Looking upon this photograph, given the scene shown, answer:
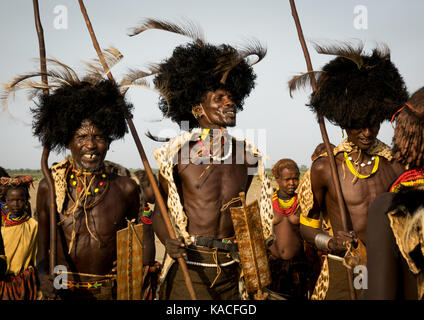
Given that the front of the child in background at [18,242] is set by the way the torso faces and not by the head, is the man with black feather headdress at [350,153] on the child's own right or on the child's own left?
on the child's own left

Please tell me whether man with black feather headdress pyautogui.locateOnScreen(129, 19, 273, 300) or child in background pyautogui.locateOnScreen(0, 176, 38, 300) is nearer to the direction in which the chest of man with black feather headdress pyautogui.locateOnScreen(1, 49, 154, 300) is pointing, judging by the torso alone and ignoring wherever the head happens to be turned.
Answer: the man with black feather headdress

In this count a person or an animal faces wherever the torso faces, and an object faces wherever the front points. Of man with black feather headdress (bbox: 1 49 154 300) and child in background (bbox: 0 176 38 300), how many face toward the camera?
2

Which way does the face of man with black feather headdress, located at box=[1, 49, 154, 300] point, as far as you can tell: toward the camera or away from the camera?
toward the camera

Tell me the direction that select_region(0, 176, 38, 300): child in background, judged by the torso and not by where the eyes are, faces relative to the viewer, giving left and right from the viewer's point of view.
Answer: facing the viewer

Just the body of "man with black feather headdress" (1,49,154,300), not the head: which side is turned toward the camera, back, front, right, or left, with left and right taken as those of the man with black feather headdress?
front

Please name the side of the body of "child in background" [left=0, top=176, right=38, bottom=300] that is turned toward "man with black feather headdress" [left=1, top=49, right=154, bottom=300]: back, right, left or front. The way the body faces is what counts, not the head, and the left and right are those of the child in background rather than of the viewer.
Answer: front

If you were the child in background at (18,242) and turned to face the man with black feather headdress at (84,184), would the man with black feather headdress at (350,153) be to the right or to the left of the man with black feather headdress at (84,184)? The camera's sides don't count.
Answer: left

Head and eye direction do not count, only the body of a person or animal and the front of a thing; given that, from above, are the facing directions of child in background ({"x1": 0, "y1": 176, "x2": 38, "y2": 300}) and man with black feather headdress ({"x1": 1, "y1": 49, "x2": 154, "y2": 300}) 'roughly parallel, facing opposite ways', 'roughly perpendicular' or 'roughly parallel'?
roughly parallel

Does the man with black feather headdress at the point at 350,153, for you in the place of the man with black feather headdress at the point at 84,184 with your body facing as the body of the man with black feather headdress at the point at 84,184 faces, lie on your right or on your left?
on your left

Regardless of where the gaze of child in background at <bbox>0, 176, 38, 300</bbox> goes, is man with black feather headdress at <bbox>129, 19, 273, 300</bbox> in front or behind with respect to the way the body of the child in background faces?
in front
